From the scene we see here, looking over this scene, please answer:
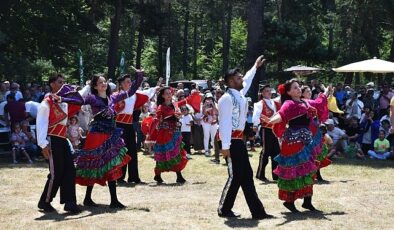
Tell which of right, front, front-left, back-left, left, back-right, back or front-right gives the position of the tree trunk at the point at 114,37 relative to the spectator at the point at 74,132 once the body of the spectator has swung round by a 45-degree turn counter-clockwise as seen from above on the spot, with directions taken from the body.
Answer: back-left

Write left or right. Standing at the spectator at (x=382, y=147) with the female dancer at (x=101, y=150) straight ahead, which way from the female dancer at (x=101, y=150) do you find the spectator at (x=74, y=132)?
right

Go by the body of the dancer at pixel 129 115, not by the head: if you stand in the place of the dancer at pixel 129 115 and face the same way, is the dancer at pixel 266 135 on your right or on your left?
on your left

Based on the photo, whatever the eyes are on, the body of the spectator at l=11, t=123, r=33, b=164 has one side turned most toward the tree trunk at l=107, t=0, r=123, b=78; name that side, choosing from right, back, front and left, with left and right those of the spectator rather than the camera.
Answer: back

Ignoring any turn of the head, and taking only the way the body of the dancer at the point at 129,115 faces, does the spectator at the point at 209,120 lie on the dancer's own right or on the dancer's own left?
on the dancer's own left

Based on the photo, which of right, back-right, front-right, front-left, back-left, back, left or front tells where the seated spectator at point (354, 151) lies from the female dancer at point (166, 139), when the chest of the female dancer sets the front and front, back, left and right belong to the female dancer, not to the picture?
left

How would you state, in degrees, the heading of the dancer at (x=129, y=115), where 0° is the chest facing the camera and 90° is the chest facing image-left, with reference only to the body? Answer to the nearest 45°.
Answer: approximately 315°
